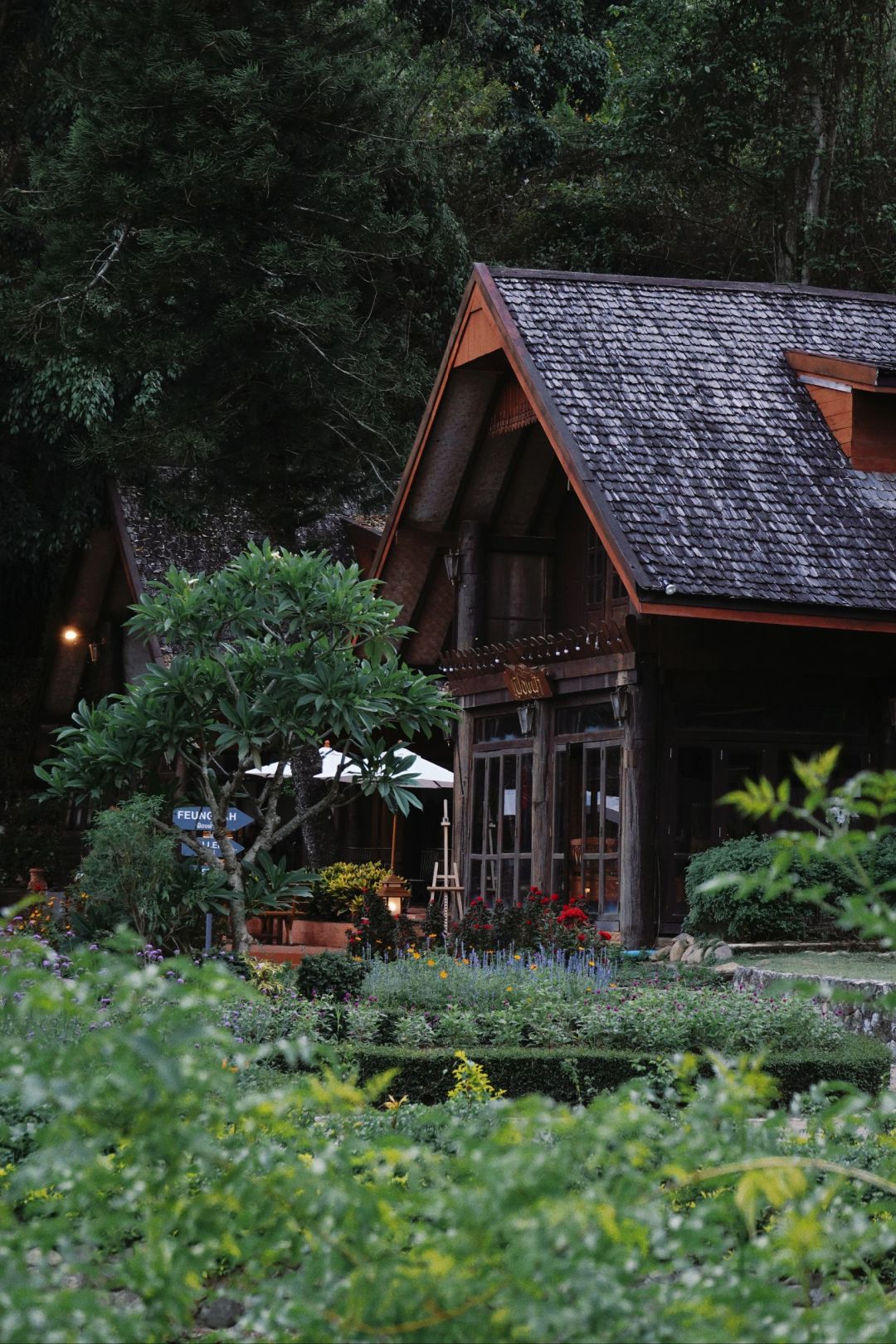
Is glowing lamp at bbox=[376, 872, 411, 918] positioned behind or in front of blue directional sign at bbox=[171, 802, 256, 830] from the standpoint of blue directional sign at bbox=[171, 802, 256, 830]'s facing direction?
behind

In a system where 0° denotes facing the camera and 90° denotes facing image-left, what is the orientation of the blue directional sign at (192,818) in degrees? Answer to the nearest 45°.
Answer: approximately 0°

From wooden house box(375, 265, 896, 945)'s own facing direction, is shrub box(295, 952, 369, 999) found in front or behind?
in front

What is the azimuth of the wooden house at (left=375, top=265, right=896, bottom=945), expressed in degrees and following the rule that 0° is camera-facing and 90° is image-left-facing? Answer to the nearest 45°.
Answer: approximately 45°

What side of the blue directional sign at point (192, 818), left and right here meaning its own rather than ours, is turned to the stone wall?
left

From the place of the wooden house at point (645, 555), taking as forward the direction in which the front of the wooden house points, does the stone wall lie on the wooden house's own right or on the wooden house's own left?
on the wooden house's own left

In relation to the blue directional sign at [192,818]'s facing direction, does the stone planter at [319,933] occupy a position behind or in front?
behind

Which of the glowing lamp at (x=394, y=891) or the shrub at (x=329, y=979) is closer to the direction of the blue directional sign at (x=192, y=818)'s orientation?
the shrub
